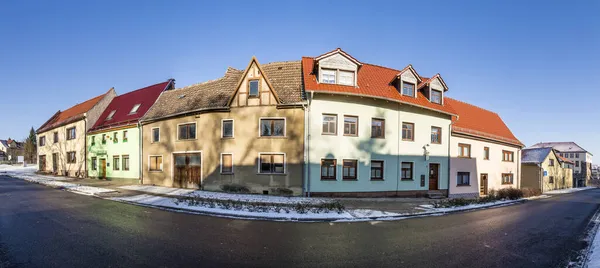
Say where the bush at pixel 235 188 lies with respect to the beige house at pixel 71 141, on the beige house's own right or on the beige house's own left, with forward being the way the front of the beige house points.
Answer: on the beige house's own left

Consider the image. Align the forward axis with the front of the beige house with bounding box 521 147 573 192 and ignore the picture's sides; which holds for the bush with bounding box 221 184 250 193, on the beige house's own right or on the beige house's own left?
on the beige house's own right

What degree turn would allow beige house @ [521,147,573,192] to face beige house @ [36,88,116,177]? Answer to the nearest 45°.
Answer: approximately 90° to its right

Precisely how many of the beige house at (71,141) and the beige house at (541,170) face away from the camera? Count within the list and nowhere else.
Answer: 0
